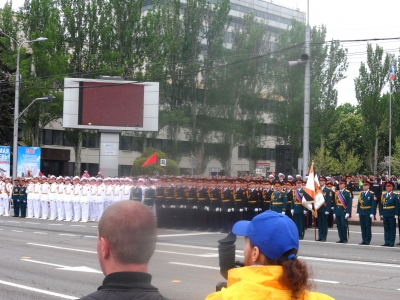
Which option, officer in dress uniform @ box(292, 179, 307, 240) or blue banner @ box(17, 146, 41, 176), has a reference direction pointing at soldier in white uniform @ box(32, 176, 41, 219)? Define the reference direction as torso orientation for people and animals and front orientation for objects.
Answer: the blue banner

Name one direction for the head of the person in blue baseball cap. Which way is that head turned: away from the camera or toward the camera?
away from the camera

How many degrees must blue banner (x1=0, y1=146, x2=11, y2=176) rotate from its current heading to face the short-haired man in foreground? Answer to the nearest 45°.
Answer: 0° — it already faces them

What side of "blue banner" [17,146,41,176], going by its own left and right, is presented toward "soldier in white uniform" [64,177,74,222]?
front

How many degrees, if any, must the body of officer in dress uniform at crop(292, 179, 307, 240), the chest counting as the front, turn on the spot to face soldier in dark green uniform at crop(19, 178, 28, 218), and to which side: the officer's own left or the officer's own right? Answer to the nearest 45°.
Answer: approximately 135° to the officer's own right

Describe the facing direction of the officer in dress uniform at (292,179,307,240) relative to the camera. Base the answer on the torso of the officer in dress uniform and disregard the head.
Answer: toward the camera

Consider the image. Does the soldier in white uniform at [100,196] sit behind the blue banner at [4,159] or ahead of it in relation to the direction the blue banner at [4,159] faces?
ahead

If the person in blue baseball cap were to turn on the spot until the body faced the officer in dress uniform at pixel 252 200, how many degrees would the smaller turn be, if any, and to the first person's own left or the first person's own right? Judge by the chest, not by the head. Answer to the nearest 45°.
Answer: approximately 45° to the first person's own right

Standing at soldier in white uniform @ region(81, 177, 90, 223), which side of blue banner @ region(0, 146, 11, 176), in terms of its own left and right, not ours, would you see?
front

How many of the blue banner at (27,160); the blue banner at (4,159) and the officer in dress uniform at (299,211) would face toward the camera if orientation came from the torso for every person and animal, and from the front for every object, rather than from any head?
3

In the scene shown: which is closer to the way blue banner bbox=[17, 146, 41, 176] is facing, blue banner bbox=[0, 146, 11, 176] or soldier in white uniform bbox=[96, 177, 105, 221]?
the soldier in white uniform

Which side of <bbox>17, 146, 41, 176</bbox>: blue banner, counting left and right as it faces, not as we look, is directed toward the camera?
front

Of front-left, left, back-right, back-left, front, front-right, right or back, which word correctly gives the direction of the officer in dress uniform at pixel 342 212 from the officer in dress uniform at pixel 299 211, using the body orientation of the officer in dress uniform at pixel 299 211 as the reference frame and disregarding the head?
front-left

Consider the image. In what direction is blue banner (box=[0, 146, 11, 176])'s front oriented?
toward the camera

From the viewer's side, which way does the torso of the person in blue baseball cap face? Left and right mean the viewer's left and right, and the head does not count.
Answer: facing away from the viewer and to the left of the viewer

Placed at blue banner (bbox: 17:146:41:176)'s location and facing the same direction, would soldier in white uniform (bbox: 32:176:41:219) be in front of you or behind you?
in front
